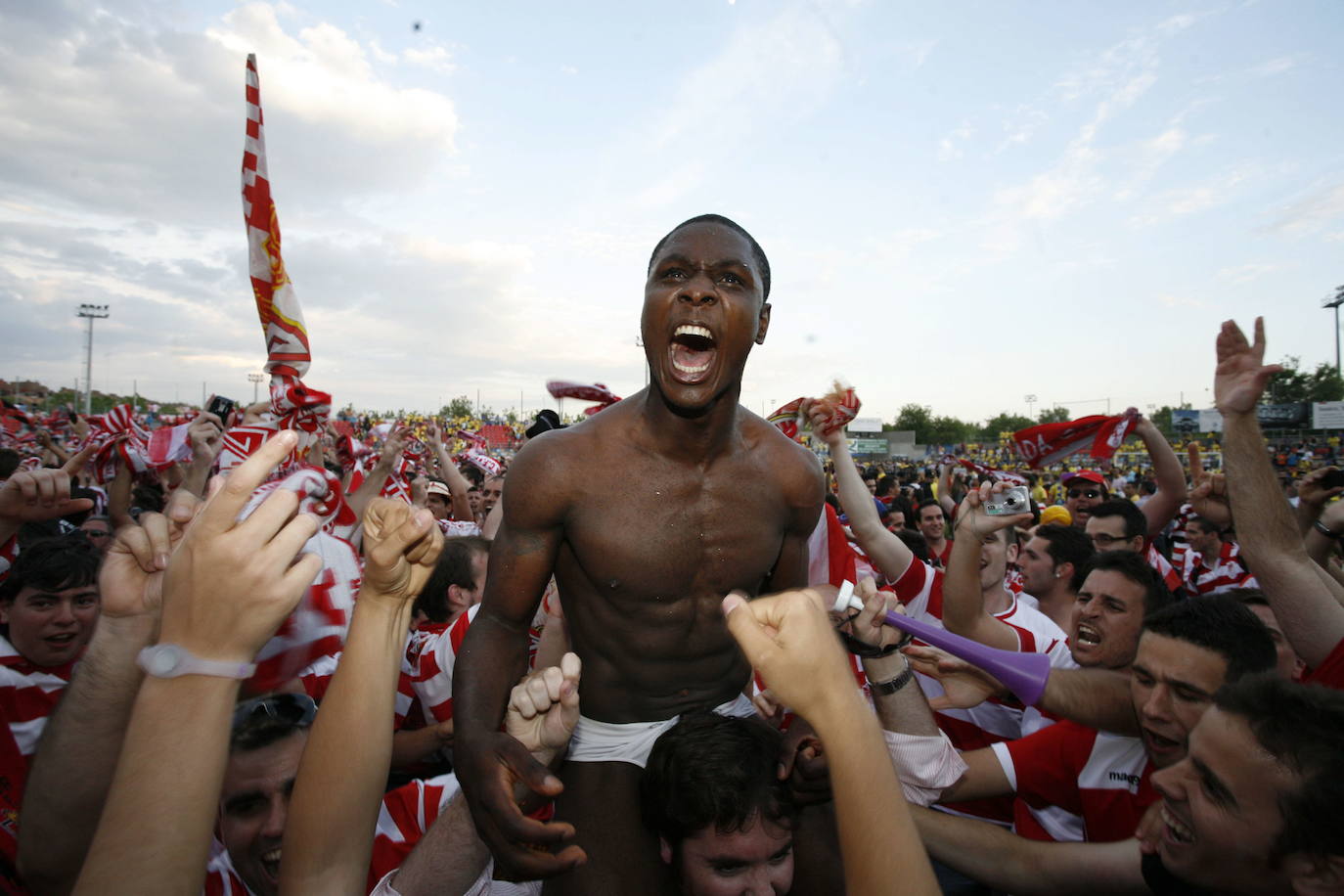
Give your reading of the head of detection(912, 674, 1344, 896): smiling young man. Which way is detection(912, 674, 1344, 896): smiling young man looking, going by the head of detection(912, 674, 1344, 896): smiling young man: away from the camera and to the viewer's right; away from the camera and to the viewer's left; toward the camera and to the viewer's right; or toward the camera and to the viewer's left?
toward the camera and to the viewer's left

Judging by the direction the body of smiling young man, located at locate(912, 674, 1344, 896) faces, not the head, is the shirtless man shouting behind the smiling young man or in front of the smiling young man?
in front

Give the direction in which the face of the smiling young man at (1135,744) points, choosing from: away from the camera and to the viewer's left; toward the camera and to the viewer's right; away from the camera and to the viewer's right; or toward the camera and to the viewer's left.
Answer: toward the camera and to the viewer's left

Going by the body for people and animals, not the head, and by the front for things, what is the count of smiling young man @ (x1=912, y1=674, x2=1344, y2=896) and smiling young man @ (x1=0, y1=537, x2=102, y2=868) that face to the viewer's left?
1

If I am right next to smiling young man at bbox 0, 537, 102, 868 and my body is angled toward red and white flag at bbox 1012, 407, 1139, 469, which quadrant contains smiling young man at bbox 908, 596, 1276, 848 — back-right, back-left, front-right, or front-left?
front-right

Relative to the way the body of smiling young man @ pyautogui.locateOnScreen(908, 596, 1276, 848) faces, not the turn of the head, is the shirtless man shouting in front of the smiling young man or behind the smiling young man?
in front

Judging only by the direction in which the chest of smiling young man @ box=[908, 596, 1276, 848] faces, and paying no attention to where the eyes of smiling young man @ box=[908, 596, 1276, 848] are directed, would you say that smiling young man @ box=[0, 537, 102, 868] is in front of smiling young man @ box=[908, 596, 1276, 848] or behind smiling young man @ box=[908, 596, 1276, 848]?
in front

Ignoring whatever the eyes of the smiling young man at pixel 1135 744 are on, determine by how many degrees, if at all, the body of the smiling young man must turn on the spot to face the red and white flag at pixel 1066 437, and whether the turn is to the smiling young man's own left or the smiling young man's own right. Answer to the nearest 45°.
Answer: approximately 135° to the smiling young man's own right

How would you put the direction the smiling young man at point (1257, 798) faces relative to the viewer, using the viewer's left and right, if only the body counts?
facing to the left of the viewer

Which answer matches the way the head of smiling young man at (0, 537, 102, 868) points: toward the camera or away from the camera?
toward the camera

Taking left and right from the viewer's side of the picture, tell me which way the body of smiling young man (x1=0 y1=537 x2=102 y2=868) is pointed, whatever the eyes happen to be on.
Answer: facing the viewer and to the right of the viewer

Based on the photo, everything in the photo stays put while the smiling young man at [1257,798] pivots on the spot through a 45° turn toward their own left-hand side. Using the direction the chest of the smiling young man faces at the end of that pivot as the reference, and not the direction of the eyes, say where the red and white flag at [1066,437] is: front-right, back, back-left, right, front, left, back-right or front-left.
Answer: back-right
